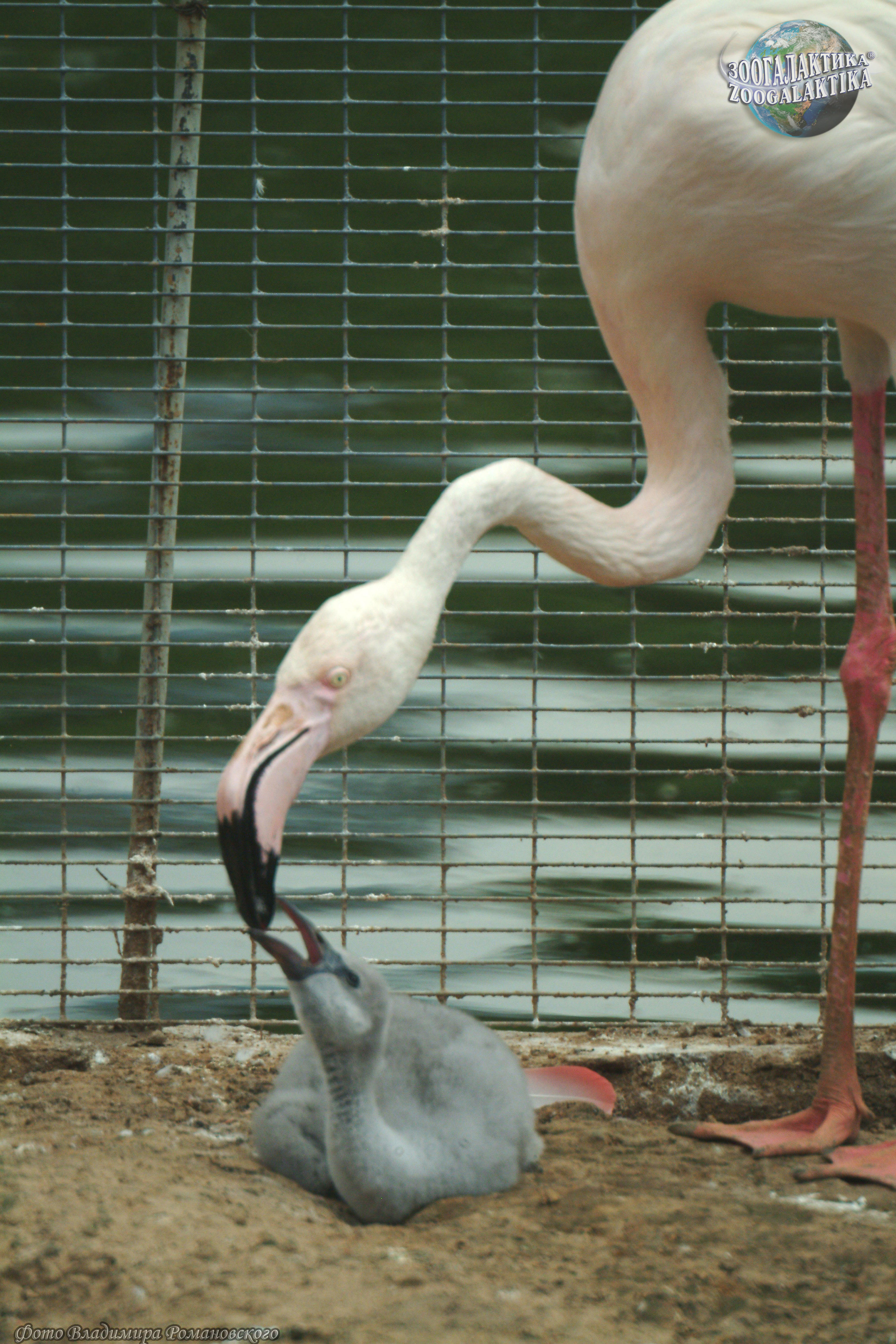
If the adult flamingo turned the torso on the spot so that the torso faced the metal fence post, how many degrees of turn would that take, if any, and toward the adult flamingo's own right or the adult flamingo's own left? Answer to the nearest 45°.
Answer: approximately 45° to the adult flamingo's own right

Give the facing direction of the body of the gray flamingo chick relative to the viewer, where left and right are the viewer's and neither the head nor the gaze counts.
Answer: facing the viewer and to the left of the viewer

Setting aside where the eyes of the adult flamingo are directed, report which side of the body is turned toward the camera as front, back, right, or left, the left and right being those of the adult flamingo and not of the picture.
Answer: left

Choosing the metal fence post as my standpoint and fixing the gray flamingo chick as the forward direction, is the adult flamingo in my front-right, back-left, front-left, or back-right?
front-left
